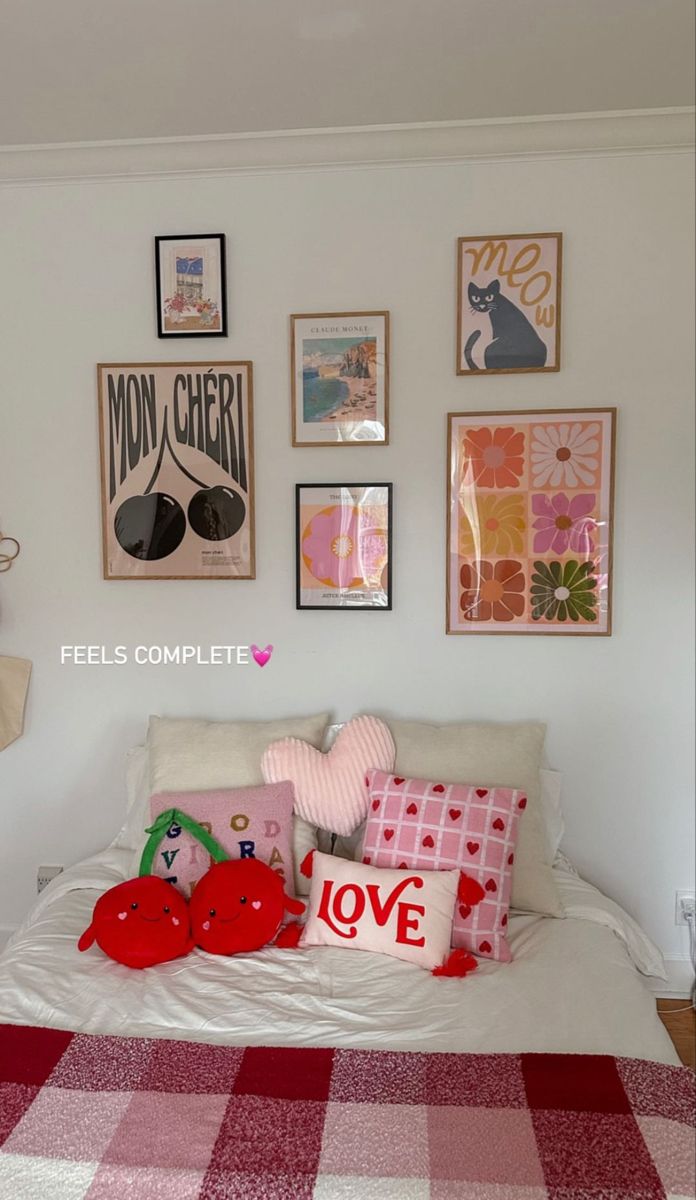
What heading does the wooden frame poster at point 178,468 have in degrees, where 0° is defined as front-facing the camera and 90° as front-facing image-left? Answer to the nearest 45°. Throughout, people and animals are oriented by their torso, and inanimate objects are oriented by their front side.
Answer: approximately 0°

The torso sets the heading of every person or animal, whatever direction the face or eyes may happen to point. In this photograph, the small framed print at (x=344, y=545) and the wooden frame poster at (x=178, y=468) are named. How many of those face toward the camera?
2

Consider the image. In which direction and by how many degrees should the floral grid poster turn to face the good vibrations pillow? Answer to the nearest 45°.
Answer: approximately 45° to its right
